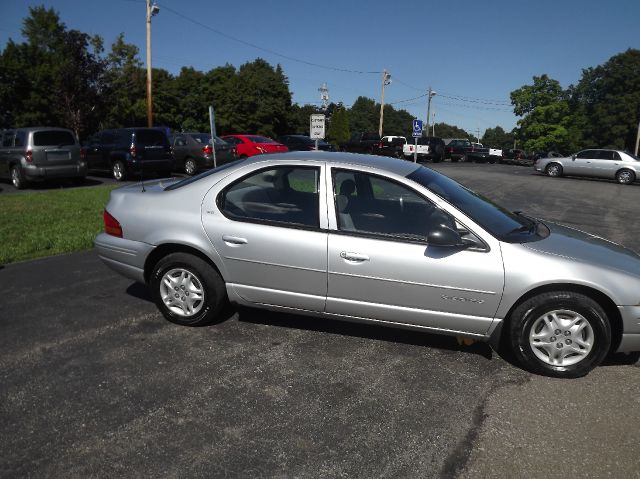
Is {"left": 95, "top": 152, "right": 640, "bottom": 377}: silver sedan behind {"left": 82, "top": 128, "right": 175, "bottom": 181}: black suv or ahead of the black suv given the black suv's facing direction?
behind

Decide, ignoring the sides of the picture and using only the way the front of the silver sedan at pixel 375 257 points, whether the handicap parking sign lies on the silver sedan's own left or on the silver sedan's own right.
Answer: on the silver sedan's own left

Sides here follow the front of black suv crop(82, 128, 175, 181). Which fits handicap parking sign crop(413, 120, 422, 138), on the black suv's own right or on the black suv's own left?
on the black suv's own right

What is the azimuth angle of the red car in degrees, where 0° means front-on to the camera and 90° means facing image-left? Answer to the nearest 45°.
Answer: approximately 135°

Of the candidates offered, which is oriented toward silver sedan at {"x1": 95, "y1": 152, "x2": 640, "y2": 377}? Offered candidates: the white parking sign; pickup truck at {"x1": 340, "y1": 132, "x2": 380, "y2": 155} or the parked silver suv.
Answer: the white parking sign

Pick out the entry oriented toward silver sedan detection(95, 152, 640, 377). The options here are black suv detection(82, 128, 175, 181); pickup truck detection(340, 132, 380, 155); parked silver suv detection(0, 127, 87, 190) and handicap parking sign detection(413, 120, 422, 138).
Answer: the handicap parking sign

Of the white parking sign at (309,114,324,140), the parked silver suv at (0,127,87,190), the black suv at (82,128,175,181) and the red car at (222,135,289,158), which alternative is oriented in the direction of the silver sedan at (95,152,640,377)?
the white parking sign

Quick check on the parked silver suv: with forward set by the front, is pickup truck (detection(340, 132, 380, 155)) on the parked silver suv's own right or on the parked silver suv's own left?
on the parked silver suv's own right

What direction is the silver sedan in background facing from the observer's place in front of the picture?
facing to the left of the viewer

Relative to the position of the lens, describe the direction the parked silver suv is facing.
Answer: facing away from the viewer and to the left of the viewer

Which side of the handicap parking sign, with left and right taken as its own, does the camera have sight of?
front

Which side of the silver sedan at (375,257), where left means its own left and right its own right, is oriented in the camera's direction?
right

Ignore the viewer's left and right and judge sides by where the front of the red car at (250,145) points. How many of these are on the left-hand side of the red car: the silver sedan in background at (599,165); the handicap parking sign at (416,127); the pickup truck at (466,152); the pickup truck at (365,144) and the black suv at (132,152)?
1

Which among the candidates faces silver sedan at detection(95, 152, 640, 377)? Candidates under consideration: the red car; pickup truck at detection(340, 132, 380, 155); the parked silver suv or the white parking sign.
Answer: the white parking sign

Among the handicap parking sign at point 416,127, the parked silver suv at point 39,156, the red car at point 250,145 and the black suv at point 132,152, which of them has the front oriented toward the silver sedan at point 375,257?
the handicap parking sign

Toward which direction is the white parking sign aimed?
toward the camera

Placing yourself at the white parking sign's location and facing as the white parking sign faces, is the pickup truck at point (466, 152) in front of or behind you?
behind

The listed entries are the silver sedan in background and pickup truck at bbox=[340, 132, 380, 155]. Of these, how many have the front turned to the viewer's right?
0
